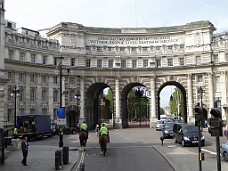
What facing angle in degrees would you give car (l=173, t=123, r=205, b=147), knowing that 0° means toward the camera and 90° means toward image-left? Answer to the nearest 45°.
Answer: approximately 315°
